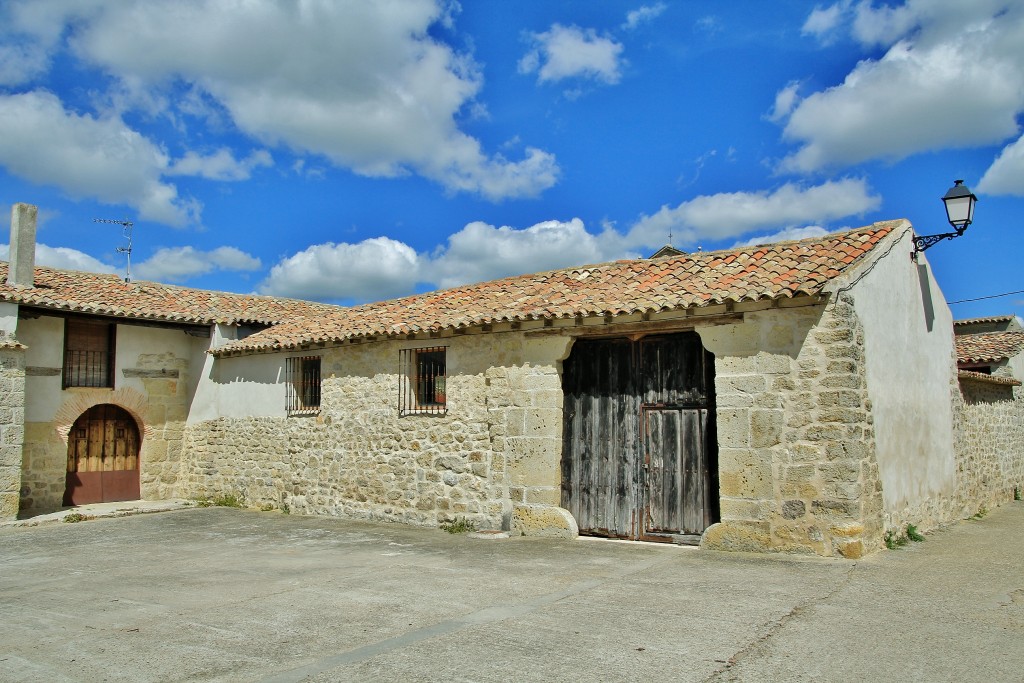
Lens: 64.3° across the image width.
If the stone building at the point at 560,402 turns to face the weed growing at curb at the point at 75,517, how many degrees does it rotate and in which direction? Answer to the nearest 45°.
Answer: approximately 45° to its right

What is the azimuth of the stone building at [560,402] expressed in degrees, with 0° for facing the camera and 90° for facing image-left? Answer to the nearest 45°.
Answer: approximately 45°

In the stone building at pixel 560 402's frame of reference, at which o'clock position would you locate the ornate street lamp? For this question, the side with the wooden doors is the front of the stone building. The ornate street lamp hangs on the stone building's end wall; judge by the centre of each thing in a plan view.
The ornate street lamp is roughly at 8 o'clock from the stone building.
